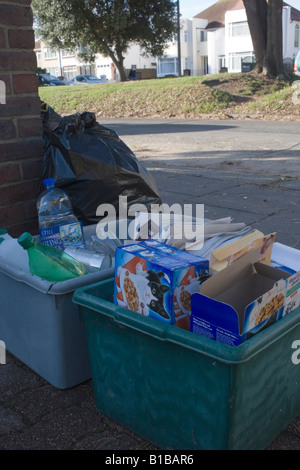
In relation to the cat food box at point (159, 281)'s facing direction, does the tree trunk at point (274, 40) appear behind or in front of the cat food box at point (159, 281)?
behind

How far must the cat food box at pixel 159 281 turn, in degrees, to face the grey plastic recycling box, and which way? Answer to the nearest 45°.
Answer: approximately 90° to its right

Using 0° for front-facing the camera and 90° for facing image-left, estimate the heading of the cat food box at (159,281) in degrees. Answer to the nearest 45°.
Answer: approximately 45°

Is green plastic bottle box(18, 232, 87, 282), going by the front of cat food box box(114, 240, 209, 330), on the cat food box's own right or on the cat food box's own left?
on the cat food box's own right

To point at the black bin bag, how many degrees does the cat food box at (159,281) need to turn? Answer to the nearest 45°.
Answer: approximately 135° to its right
